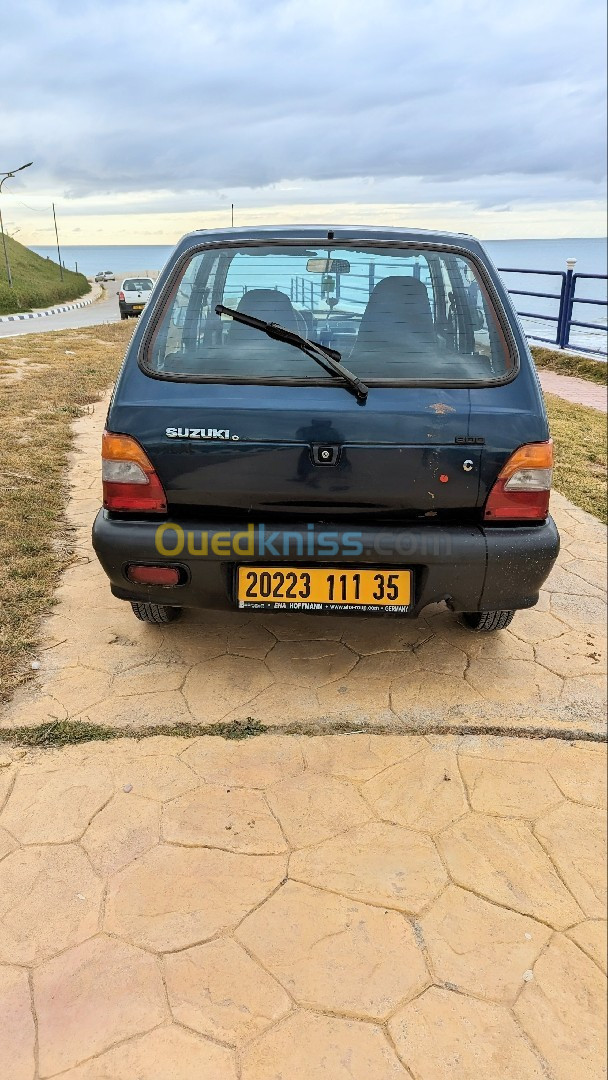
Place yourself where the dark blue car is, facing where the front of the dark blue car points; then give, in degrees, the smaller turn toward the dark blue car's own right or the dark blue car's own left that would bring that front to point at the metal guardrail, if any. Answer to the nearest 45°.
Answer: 0° — it already faces it

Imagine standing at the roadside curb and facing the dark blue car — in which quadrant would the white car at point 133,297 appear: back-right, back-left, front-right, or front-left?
front-left

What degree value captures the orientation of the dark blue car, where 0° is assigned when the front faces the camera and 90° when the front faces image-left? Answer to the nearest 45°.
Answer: approximately 180°

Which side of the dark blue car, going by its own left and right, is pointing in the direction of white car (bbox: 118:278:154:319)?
front
